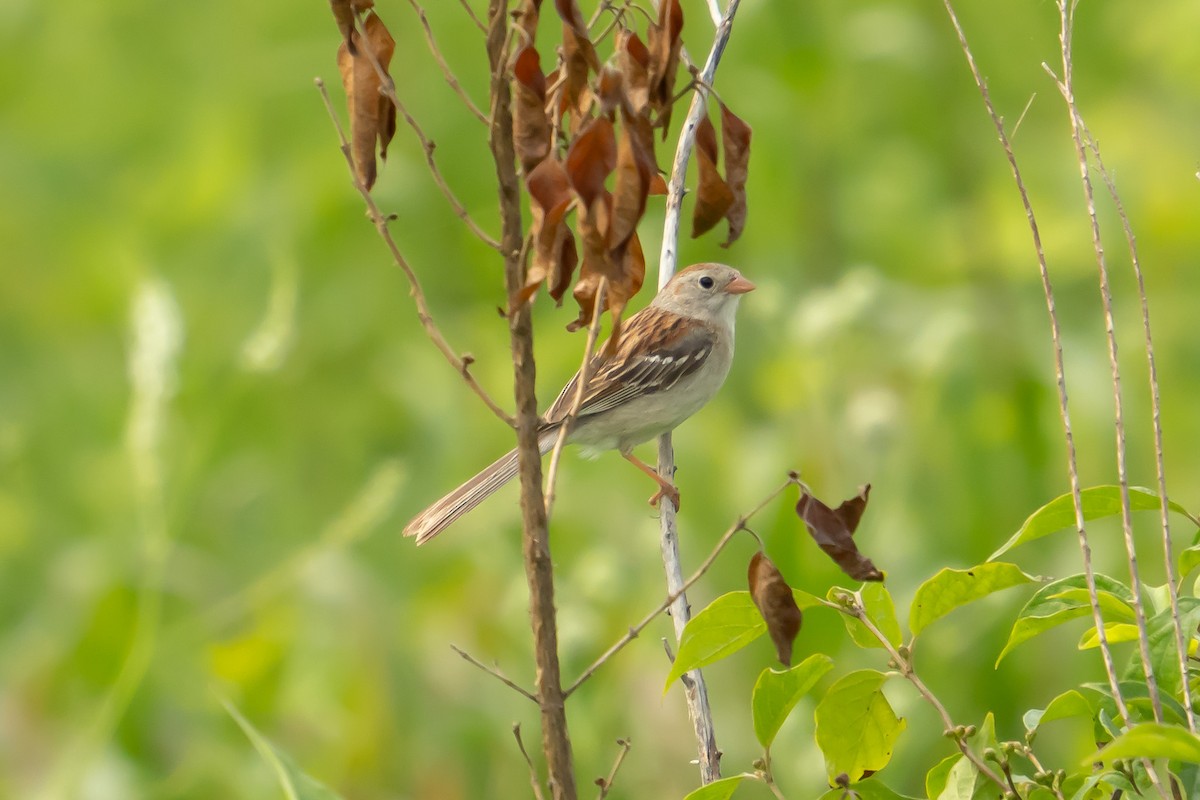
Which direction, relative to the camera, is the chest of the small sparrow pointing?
to the viewer's right
